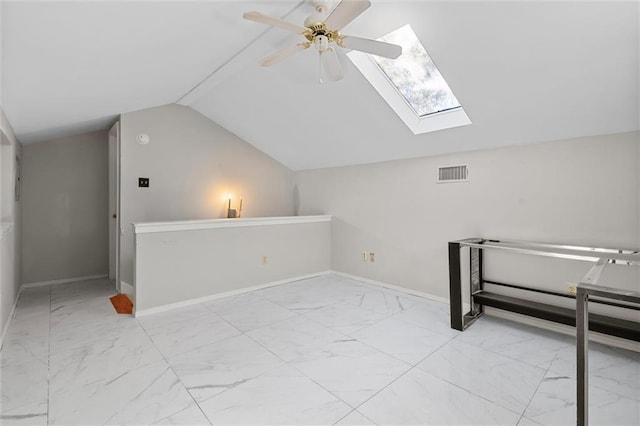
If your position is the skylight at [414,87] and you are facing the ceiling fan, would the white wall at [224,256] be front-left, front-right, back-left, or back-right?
front-right

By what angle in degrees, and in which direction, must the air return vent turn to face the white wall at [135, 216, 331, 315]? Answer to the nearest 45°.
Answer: approximately 45° to its right

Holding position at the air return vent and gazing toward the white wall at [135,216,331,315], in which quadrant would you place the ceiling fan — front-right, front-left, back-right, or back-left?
front-left

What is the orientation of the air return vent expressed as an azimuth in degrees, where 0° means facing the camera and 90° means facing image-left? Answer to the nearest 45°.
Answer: approximately 45°

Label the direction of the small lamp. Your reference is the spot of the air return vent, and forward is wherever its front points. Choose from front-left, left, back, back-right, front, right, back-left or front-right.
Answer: front-right
